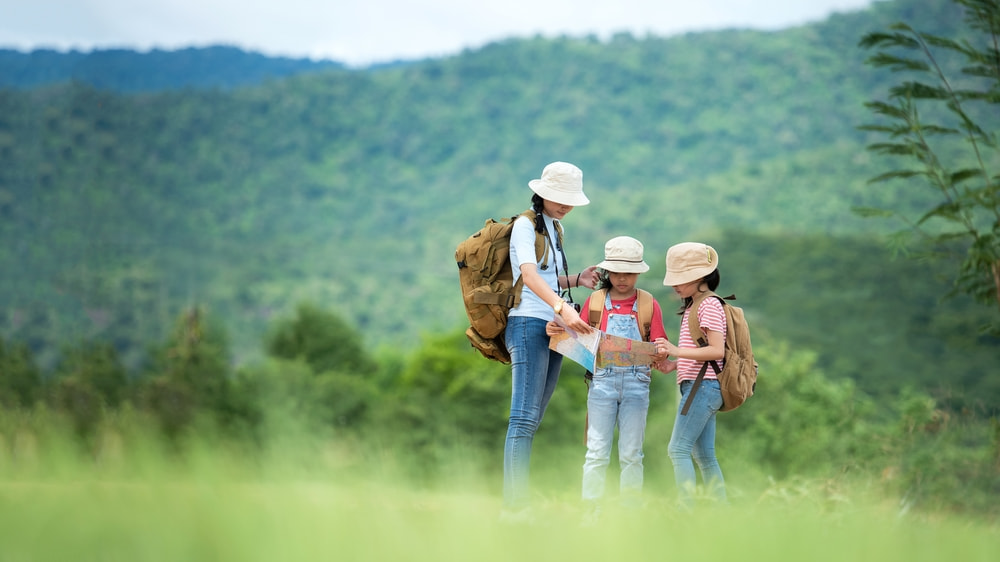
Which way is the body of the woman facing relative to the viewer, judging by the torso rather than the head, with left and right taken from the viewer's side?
facing to the right of the viewer

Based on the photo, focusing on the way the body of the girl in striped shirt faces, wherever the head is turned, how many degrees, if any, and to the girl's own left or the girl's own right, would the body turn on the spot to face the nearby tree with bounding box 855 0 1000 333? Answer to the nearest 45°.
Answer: approximately 135° to the girl's own right

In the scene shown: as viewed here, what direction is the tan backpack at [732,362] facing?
to the viewer's right

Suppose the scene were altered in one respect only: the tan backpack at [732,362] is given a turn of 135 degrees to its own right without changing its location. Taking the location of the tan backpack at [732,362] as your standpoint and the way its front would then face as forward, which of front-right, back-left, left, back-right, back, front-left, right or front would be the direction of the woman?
front-right

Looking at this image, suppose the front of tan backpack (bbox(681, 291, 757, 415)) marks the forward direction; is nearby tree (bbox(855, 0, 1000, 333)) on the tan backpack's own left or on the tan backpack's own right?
on the tan backpack's own left

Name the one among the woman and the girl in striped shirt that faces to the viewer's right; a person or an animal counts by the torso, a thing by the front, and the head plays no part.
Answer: the woman

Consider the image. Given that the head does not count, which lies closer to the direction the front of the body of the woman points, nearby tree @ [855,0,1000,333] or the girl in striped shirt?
the girl in striped shirt

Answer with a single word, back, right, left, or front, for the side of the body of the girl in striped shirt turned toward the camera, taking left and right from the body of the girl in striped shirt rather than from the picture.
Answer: left

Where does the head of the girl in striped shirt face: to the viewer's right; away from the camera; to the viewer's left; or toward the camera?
to the viewer's left

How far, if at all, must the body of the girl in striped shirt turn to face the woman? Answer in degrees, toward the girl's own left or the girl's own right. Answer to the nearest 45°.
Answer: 0° — they already face them

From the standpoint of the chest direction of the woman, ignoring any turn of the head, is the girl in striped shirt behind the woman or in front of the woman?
in front

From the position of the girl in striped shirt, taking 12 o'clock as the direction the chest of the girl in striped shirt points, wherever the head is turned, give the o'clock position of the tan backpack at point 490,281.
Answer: The tan backpack is roughly at 12 o'clock from the girl in striped shirt.

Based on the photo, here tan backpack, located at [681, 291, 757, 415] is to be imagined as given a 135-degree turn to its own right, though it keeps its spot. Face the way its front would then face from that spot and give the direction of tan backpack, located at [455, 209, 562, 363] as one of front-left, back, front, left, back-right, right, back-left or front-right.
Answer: front-right
